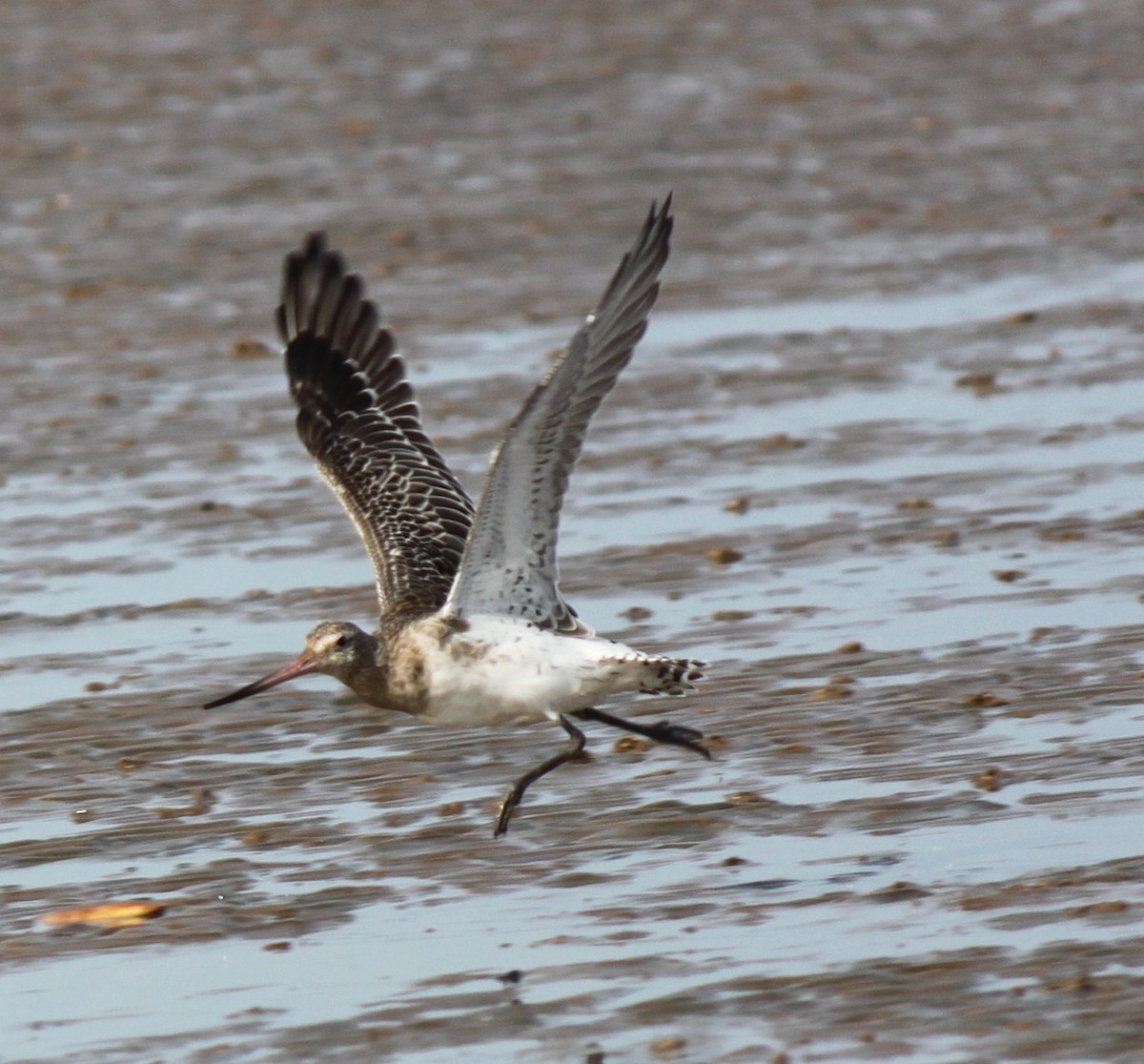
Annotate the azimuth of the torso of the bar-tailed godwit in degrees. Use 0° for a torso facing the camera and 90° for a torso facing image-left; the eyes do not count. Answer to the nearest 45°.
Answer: approximately 90°

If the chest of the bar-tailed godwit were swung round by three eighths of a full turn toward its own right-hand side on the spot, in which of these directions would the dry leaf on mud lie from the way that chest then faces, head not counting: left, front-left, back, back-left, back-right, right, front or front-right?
back
